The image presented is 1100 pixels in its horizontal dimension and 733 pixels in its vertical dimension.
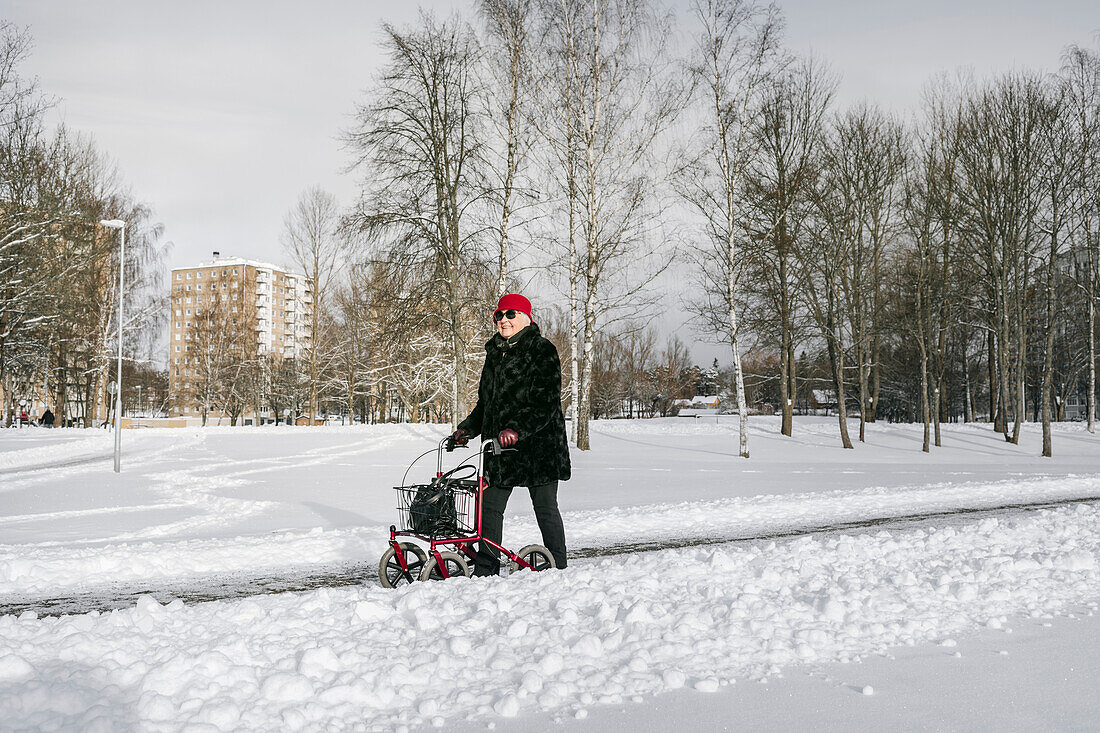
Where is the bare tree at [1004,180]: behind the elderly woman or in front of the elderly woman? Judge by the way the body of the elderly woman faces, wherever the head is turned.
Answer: behind

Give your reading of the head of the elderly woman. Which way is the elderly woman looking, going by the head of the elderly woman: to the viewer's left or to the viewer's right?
to the viewer's left

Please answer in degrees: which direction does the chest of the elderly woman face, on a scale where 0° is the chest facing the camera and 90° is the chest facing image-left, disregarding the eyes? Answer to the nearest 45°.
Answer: approximately 45°

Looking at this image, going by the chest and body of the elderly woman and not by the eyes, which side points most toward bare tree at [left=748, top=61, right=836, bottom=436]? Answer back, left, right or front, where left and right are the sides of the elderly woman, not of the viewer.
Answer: back
